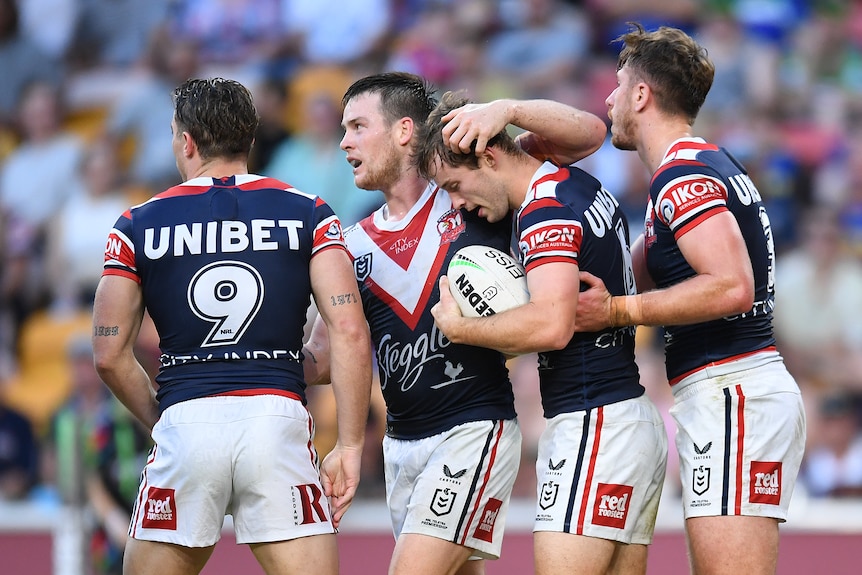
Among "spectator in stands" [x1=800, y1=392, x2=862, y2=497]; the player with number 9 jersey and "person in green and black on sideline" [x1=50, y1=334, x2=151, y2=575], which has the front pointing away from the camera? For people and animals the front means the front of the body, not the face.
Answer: the player with number 9 jersey

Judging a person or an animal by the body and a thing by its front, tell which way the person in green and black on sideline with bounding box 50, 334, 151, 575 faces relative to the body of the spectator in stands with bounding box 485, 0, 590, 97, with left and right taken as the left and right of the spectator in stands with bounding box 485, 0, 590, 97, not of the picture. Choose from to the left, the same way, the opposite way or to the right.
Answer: the same way

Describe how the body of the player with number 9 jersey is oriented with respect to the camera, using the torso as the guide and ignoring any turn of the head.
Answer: away from the camera

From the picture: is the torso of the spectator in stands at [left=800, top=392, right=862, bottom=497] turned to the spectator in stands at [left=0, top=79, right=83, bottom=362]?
no

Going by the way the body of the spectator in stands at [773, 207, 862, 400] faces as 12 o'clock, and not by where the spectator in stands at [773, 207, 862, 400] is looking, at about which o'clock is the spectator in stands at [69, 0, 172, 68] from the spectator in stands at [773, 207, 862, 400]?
the spectator in stands at [69, 0, 172, 68] is roughly at 3 o'clock from the spectator in stands at [773, 207, 862, 400].

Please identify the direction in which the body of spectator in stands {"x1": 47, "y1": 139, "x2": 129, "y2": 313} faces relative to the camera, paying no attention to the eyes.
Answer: toward the camera

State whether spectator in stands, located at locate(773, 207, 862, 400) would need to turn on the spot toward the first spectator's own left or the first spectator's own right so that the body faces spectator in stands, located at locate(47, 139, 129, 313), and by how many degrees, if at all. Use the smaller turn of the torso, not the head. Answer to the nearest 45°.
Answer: approximately 90° to the first spectator's own right

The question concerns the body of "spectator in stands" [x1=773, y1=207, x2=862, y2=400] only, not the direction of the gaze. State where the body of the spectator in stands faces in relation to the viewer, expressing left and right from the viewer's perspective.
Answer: facing the viewer

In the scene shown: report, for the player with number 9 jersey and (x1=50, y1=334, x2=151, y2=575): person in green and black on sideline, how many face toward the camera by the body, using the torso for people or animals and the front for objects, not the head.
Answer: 1

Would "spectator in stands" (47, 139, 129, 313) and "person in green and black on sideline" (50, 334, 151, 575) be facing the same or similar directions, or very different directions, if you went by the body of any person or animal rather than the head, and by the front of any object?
same or similar directions

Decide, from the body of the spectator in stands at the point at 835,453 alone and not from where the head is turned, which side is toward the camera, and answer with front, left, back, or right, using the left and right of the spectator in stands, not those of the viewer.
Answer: front

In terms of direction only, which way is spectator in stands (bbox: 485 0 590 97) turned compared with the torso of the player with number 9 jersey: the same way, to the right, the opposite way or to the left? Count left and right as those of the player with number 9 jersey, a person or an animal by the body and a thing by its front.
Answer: the opposite way

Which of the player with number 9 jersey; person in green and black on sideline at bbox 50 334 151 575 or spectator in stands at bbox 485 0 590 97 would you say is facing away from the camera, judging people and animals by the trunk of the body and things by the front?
the player with number 9 jersey

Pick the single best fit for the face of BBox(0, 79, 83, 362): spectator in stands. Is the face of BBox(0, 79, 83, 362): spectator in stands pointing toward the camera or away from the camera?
toward the camera

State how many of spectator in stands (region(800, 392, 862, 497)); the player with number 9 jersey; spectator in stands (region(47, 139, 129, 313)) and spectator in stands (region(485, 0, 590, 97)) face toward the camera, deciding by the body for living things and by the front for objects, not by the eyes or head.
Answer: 3

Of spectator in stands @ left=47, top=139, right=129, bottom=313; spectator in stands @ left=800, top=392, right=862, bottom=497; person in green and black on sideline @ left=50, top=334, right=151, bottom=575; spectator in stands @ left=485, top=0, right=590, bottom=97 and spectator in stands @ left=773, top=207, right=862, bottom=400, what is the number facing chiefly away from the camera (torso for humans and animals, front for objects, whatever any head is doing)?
0
